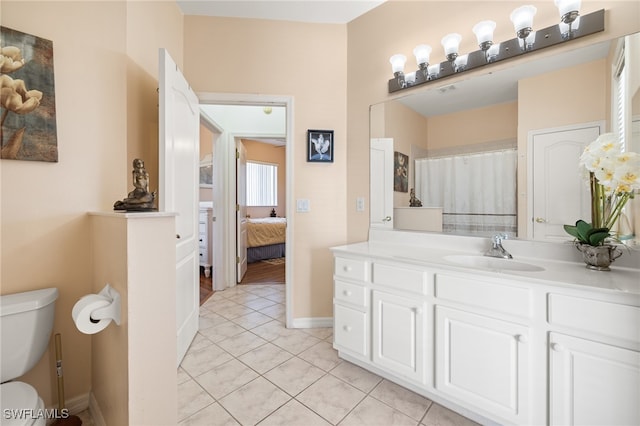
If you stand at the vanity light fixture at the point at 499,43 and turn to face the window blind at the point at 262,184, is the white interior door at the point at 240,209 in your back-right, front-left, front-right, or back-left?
front-left

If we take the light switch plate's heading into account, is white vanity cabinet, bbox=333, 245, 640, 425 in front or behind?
in front

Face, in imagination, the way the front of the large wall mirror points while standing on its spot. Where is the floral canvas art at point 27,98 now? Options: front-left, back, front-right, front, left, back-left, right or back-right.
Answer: front

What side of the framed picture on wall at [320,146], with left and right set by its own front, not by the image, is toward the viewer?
front

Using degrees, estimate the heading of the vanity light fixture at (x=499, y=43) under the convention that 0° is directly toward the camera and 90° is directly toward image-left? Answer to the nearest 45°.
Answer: approximately 45°

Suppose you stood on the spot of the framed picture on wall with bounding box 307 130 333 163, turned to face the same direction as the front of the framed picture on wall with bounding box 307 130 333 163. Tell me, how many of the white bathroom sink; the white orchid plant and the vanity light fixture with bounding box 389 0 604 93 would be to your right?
0

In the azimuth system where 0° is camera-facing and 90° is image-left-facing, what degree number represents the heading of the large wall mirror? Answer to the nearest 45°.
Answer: approximately 45°

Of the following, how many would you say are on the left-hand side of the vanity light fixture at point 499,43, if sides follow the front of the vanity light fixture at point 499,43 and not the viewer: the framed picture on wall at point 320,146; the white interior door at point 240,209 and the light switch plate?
0

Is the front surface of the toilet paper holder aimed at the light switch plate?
no

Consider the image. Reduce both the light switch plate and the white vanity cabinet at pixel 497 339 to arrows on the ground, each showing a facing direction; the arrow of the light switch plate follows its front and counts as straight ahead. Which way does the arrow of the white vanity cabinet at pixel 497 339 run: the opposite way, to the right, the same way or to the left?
to the right

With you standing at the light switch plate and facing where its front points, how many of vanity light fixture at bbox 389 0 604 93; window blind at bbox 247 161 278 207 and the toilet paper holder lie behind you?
1

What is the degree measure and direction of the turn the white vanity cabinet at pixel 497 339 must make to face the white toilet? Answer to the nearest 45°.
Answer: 0° — it already faces it

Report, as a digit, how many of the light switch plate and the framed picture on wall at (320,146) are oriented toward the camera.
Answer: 2

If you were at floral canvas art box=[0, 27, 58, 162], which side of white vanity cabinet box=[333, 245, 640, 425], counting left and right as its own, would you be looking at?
front

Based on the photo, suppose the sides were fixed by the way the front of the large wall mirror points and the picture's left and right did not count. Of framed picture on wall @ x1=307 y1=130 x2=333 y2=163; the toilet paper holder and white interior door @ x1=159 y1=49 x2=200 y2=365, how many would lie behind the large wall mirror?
0

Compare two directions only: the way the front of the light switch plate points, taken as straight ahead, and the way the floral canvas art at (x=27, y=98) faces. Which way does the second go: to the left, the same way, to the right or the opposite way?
to the left

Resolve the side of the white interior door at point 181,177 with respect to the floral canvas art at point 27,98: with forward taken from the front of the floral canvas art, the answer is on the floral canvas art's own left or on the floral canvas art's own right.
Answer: on the floral canvas art's own left

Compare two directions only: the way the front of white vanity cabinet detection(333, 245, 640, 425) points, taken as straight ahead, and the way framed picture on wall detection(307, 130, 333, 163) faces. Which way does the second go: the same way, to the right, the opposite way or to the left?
to the left

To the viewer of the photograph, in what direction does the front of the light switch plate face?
facing the viewer

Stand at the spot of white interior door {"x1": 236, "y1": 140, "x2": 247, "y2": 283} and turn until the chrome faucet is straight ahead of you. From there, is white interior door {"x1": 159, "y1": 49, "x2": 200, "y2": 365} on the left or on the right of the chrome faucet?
right
